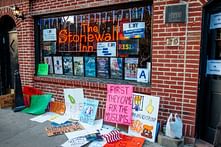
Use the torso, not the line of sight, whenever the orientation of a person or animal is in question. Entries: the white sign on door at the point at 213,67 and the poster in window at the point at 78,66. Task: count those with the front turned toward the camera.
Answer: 2

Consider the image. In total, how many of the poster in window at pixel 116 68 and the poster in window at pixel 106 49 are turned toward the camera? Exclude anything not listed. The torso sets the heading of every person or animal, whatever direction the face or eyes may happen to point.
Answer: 2

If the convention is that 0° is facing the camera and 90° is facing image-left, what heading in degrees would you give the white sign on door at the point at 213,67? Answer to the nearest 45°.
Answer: approximately 0°

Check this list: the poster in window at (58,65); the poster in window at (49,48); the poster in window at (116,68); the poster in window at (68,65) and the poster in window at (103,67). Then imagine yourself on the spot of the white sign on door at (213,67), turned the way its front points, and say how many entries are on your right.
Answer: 5

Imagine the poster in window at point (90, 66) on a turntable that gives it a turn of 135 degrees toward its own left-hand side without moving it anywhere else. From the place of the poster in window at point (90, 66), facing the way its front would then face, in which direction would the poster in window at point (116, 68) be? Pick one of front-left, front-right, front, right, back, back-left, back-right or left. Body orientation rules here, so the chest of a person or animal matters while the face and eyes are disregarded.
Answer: right

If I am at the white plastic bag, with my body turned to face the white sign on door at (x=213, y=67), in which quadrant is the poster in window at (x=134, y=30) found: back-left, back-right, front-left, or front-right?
back-left
